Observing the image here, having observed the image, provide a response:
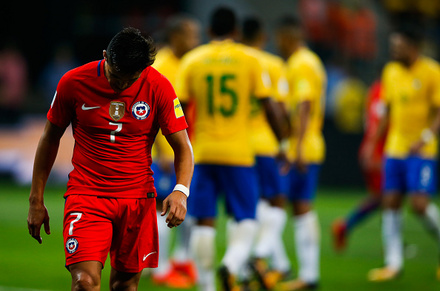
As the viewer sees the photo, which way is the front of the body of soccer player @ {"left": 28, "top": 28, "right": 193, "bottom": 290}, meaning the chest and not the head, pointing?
toward the camera

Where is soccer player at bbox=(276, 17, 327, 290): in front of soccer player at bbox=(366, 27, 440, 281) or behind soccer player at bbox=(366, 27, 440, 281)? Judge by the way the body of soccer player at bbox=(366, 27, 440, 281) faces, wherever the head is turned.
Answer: in front

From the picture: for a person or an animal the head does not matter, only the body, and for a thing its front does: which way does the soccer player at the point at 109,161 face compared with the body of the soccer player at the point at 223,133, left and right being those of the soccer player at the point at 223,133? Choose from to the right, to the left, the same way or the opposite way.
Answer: the opposite way

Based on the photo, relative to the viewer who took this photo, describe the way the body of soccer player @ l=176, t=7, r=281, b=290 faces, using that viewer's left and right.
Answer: facing away from the viewer

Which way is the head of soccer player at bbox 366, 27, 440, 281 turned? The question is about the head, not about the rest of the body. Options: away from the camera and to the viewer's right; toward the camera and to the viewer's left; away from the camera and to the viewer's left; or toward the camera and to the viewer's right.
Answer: toward the camera and to the viewer's left

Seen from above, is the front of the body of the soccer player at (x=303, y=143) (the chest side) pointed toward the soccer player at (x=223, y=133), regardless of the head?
no

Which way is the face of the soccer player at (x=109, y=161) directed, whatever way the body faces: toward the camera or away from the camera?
toward the camera

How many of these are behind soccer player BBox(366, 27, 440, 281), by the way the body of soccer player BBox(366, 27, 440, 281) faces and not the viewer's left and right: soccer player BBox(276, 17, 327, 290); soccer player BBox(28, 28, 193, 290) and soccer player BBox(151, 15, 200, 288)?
0
